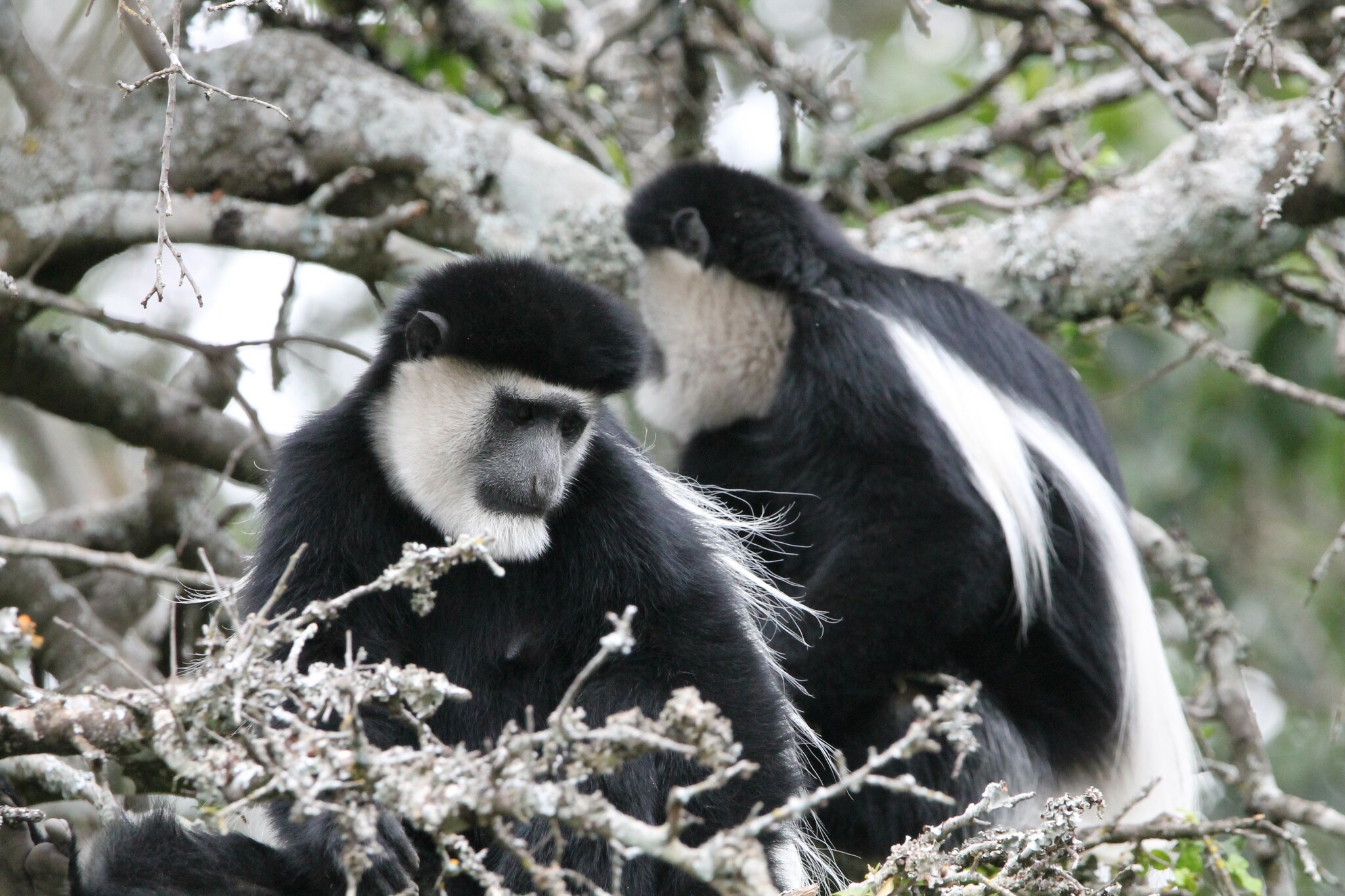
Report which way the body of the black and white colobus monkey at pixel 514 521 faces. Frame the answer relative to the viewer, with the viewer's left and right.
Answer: facing the viewer

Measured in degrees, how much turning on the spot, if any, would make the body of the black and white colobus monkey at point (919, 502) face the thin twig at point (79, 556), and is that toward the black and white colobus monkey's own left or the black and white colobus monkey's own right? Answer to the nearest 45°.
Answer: approximately 45° to the black and white colobus monkey's own left

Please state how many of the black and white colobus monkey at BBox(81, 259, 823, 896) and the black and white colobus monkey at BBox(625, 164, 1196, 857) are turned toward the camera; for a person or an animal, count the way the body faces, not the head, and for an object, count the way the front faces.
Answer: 1

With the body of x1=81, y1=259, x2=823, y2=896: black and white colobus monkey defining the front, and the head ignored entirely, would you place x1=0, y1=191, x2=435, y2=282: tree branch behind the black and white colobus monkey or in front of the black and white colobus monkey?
behind

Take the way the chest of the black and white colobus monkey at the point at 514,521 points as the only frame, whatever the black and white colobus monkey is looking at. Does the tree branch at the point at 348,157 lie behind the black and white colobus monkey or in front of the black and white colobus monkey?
behind
